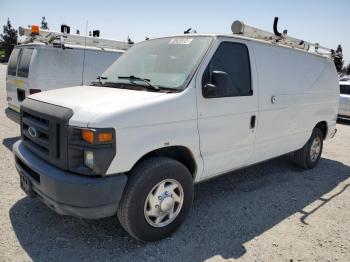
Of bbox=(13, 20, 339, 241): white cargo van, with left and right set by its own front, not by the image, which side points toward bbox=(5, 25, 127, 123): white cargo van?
right

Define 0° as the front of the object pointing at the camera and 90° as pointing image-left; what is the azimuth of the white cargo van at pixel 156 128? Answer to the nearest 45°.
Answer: approximately 45°
